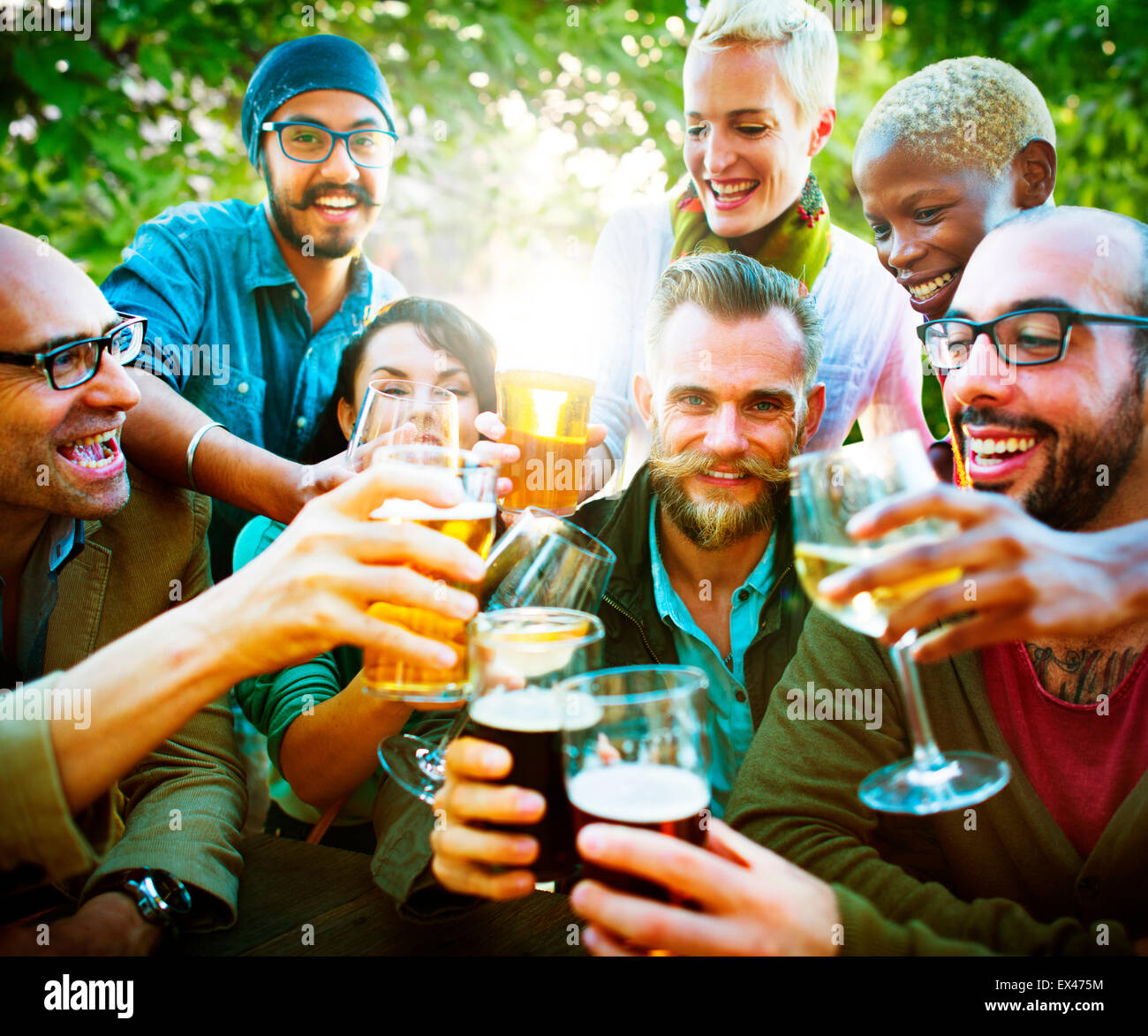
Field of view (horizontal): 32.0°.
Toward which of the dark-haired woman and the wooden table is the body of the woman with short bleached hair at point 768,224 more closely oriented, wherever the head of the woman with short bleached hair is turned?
the wooden table

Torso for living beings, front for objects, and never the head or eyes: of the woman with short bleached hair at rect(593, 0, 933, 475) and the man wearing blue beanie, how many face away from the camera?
0

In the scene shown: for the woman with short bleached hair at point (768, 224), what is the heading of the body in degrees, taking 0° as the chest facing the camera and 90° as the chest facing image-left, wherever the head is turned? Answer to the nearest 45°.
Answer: approximately 0°

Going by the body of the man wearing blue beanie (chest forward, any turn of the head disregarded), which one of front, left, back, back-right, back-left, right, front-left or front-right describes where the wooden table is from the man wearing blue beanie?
front-right

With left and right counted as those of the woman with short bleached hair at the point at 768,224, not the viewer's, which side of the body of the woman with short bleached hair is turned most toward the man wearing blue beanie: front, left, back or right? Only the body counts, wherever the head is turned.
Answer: right

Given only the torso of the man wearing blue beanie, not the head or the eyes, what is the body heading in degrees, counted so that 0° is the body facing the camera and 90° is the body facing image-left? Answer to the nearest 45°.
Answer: approximately 315°

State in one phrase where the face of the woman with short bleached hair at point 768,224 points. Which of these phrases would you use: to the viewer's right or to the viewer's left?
to the viewer's left

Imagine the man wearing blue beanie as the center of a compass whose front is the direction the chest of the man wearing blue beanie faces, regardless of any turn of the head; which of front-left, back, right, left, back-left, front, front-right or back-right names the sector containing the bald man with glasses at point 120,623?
front-right

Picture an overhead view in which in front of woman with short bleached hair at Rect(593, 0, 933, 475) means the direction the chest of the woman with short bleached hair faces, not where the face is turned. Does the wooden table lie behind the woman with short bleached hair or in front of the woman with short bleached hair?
in front
